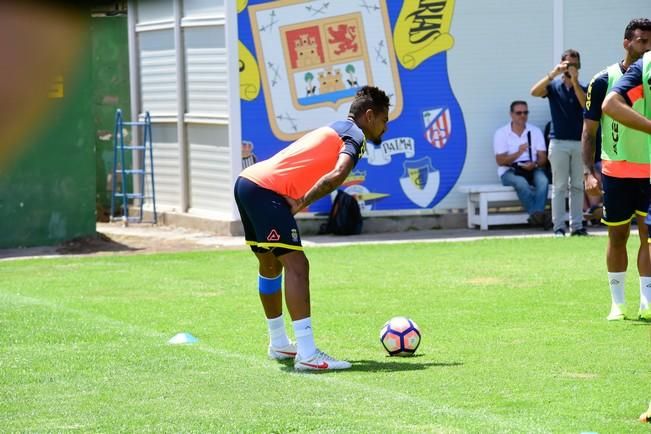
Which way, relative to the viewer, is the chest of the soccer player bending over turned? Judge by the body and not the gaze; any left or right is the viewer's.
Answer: facing to the right of the viewer

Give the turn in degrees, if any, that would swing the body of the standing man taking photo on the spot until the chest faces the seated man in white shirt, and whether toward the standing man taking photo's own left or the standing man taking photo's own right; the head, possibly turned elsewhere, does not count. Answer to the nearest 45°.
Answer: approximately 135° to the standing man taking photo's own right

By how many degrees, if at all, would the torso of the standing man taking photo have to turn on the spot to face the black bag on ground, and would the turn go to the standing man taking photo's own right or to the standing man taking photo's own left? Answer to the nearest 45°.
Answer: approximately 90° to the standing man taking photo's own right

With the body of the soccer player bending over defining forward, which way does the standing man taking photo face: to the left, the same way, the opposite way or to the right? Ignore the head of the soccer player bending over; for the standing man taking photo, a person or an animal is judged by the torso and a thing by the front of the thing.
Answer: to the right

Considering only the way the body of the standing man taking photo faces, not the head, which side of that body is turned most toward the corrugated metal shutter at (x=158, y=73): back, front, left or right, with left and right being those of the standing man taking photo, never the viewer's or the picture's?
right

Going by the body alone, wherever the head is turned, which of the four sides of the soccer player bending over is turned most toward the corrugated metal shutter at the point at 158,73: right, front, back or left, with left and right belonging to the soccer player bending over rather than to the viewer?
left

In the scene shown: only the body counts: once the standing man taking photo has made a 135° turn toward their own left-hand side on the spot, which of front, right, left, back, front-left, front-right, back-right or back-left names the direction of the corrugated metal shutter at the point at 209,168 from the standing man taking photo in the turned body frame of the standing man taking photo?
back-left

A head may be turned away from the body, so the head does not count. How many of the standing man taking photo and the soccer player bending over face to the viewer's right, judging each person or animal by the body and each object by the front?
1

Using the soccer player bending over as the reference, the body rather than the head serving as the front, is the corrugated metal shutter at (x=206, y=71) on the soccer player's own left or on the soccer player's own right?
on the soccer player's own left

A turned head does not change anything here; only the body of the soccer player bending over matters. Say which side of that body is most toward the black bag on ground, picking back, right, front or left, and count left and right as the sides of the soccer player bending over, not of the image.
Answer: left

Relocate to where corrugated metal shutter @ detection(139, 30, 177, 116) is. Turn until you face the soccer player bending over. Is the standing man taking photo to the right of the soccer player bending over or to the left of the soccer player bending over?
left
